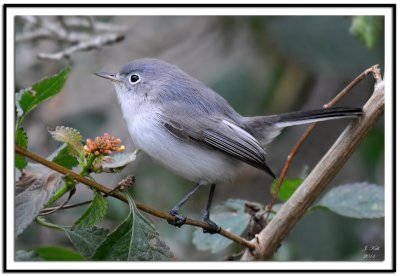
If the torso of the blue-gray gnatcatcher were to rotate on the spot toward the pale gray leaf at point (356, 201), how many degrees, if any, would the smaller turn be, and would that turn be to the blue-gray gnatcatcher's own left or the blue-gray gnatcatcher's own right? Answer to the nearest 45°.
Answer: approximately 180°

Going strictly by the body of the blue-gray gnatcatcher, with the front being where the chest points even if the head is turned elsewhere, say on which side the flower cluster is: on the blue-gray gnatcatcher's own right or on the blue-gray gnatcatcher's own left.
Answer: on the blue-gray gnatcatcher's own left

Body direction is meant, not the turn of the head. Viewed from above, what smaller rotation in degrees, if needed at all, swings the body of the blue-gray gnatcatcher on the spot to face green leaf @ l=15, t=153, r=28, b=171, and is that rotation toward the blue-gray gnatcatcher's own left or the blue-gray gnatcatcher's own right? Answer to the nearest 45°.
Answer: approximately 45° to the blue-gray gnatcatcher's own left

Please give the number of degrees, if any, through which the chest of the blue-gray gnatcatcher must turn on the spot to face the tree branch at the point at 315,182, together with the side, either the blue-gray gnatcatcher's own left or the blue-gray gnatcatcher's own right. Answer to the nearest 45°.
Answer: approximately 135° to the blue-gray gnatcatcher's own left

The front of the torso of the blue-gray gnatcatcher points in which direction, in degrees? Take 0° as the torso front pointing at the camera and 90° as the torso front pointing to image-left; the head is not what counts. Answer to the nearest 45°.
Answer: approximately 90°
